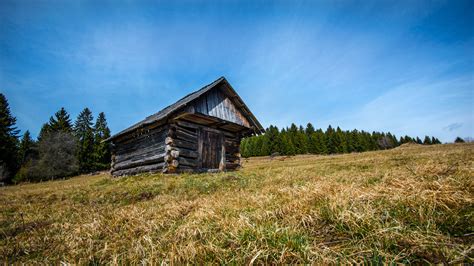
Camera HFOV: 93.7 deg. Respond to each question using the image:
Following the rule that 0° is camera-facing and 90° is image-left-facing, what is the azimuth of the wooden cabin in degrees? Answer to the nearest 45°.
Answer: approximately 315°

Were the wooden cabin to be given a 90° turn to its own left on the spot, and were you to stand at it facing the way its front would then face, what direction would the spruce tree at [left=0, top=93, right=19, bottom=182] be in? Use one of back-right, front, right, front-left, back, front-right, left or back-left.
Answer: left

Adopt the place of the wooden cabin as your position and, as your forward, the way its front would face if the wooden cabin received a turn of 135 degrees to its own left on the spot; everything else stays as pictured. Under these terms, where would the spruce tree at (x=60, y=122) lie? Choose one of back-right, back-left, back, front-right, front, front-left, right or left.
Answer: front-left

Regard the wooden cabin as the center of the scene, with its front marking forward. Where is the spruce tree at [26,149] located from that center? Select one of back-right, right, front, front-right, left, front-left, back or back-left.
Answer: back
